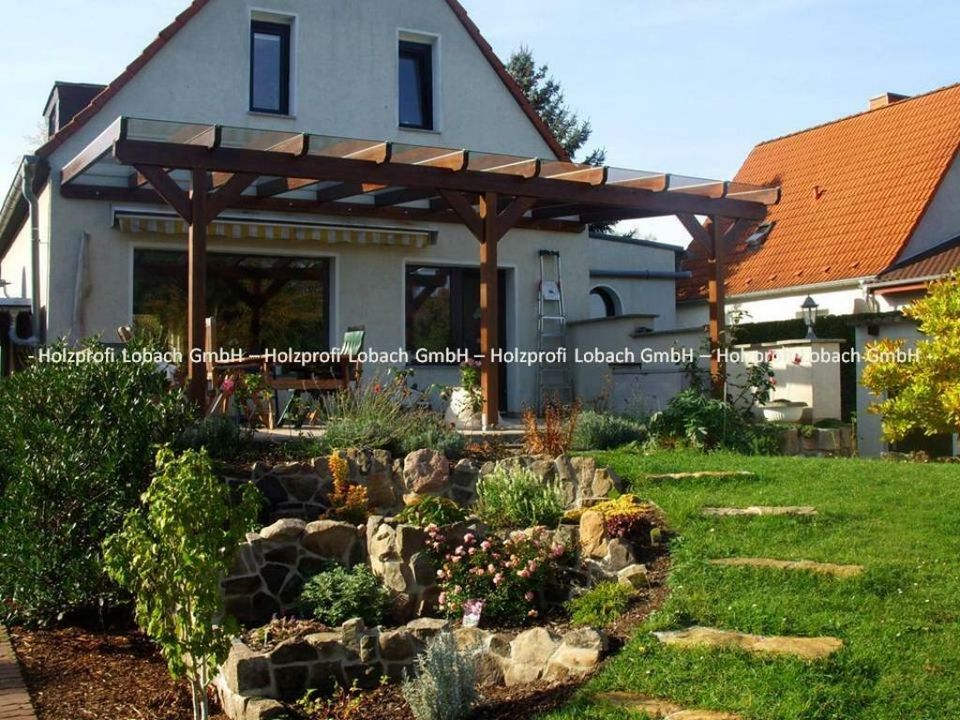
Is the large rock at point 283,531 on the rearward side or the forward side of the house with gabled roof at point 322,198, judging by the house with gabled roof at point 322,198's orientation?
on the forward side

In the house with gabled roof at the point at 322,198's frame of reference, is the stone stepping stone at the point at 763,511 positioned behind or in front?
in front

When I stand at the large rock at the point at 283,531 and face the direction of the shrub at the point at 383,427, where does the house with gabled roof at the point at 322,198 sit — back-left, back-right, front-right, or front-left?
front-left

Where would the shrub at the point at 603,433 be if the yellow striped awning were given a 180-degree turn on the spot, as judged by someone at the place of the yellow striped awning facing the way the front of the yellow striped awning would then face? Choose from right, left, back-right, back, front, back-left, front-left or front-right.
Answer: back-right

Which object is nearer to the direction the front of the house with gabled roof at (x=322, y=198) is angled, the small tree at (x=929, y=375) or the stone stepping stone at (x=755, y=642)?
the stone stepping stone

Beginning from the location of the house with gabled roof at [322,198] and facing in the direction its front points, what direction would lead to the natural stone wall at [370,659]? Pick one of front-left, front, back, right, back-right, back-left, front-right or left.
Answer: front

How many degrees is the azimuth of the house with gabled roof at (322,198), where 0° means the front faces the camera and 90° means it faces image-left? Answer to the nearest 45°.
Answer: approximately 0°

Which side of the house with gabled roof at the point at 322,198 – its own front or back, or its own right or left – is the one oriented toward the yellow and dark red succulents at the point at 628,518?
front

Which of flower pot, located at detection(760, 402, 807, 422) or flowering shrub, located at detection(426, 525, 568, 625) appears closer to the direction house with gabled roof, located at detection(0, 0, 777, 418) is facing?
the flowering shrub

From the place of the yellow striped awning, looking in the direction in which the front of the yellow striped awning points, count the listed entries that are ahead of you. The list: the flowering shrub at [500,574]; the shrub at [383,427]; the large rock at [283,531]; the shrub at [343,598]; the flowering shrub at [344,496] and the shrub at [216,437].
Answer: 6

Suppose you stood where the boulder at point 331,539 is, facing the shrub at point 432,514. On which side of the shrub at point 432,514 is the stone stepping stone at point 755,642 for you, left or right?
right

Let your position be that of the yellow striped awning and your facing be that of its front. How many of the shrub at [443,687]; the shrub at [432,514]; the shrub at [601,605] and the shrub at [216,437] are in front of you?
4

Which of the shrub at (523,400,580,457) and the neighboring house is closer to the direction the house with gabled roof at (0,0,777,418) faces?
the shrub

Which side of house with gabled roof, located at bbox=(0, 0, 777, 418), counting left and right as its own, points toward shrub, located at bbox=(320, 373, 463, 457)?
front

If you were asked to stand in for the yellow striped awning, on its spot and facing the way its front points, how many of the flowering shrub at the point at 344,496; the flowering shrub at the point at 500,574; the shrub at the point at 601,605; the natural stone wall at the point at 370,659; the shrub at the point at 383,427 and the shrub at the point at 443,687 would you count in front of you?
6

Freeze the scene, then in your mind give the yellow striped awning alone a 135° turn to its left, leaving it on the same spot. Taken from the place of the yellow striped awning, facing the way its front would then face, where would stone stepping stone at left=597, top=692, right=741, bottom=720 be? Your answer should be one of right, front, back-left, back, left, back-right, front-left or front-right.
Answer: back-right

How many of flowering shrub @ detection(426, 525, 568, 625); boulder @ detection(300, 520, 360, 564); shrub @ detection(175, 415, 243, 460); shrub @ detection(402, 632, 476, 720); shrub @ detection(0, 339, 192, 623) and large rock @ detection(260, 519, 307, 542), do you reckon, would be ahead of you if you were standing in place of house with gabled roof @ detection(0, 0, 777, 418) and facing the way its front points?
6

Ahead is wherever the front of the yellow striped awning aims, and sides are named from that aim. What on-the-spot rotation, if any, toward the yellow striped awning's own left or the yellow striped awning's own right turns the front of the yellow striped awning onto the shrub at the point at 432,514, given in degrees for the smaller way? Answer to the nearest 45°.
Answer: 0° — it already faces it

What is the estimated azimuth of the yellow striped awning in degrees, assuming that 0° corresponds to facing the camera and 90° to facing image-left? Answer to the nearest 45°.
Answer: approximately 0°
